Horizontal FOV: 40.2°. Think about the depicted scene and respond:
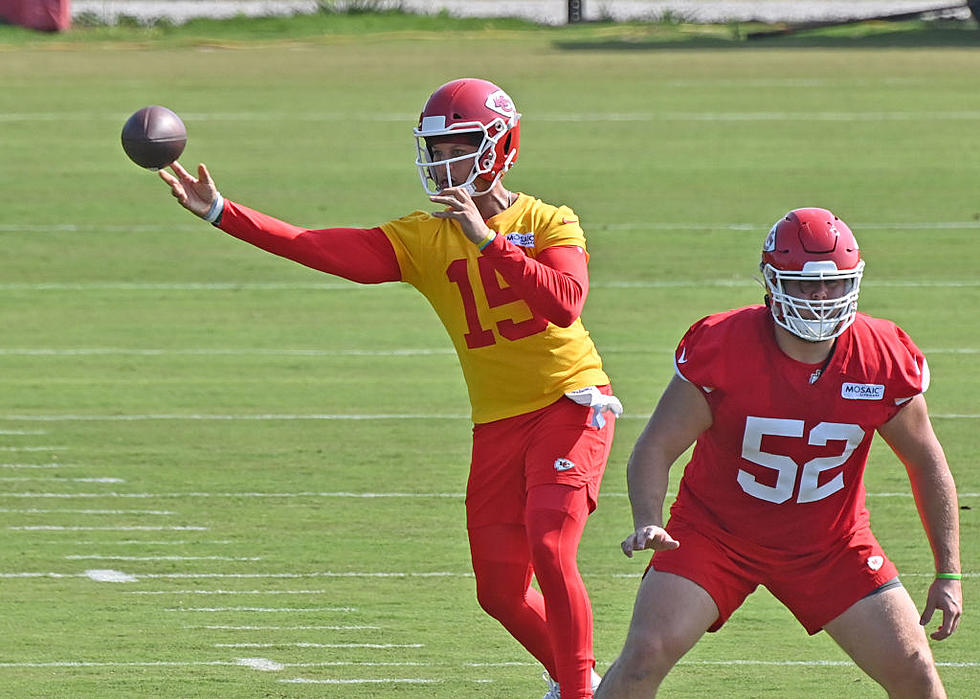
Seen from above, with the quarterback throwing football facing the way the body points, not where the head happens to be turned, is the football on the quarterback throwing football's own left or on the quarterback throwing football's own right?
on the quarterback throwing football's own right

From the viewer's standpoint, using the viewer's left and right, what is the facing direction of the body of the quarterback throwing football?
facing the viewer and to the left of the viewer

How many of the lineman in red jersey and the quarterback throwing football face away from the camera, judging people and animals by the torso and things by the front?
0

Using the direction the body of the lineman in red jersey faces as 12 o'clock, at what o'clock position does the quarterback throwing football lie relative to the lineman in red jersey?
The quarterback throwing football is roughly at 4 o'clock from the lineman in red jersey.

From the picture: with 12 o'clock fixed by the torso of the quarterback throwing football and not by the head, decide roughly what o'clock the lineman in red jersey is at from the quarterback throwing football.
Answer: The lineman in red jersey is roughly at 9 o'clock from the quarterback throwing football.

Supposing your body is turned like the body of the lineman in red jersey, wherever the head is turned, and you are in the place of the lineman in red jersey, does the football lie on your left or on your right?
on your right

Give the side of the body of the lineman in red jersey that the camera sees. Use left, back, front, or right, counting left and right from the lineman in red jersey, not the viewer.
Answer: front
